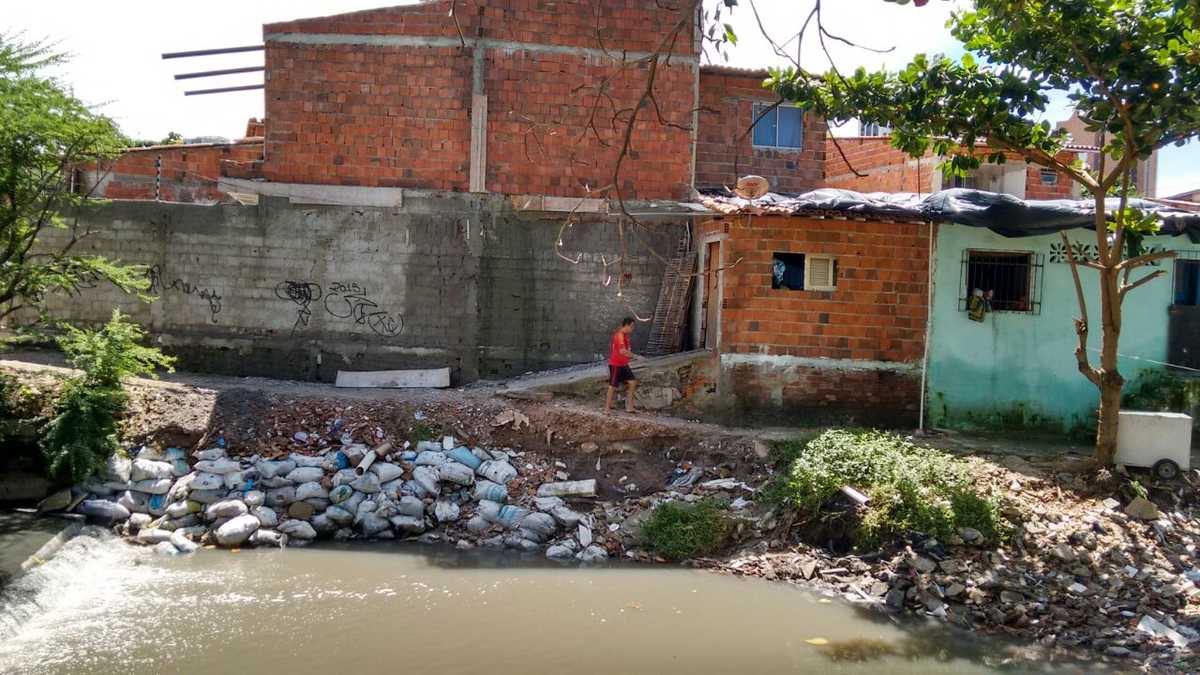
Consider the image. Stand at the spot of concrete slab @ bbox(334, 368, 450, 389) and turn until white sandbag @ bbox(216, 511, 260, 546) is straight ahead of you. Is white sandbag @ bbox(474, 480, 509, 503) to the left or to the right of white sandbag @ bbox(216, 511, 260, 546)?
left

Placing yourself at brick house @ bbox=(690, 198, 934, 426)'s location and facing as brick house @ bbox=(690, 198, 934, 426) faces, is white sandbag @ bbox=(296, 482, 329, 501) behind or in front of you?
in front

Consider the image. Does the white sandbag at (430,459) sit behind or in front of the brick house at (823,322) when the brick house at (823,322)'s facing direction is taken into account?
in front

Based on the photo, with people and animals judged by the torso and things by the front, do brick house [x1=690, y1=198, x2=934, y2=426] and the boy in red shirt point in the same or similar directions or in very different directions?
very different directions

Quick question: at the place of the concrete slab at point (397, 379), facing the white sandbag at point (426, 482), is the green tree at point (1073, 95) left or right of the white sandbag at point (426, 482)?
left

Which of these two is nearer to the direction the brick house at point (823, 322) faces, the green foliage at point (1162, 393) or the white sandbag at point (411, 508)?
the white sandbag
